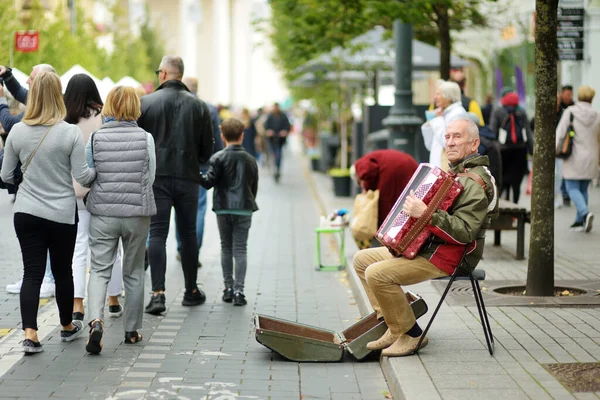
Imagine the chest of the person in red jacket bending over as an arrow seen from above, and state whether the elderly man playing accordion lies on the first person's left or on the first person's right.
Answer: on the first person's left

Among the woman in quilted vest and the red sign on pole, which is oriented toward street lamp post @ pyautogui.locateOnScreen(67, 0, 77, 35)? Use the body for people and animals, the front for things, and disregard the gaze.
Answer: the woman in quilted vest

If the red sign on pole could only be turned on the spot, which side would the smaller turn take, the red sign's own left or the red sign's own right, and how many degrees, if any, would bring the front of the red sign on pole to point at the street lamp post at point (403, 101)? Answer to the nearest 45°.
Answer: approximately 45° to the red sign's own left

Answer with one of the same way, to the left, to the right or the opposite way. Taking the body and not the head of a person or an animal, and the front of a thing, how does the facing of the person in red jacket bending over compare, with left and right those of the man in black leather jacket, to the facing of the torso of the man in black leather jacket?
to the left

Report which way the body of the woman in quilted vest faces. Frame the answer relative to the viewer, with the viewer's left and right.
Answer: facing away from the viewer

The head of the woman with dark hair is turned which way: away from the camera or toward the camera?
away from the camera

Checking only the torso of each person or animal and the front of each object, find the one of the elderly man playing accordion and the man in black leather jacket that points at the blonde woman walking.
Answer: the elderly man playing accordion

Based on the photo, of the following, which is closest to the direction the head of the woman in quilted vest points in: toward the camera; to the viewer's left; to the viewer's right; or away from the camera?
away from the camera

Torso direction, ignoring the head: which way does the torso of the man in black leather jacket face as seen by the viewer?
away from the camera

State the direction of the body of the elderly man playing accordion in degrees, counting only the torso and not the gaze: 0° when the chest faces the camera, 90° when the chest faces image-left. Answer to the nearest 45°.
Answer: approximately 90°

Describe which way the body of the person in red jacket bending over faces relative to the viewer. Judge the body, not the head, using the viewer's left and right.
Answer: facing to the left of the viewer

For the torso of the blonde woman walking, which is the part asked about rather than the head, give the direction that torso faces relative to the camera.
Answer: away from the camera
